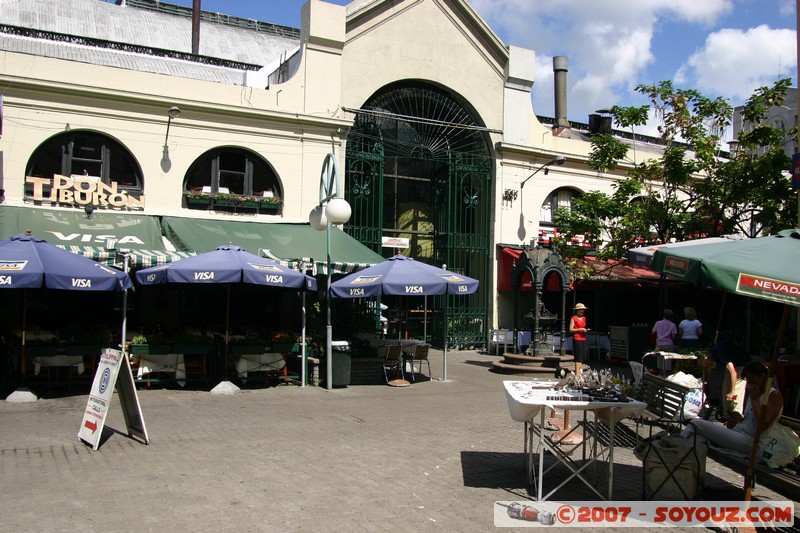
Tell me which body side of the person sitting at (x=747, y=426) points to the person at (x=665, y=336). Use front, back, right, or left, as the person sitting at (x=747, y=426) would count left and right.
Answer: right

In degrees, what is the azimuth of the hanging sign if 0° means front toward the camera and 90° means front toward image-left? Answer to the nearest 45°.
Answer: approximately 0°

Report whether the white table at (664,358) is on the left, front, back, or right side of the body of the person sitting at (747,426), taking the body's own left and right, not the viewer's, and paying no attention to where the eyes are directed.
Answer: right

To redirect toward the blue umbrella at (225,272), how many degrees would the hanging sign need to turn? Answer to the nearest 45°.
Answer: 0° — it already faces it

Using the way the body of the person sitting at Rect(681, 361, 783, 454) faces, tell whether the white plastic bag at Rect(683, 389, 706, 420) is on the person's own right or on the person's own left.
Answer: on the person's own right

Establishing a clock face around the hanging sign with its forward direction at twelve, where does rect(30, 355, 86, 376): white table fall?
The white table is roughly at 1 o'clock from the hanging sign.

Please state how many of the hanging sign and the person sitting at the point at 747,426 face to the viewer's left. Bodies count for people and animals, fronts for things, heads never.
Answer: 1

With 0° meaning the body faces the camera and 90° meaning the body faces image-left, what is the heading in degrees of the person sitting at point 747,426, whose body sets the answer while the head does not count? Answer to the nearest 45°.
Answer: approximately 90°

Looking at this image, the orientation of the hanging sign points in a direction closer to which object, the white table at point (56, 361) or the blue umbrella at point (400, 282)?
the blue umbrella
